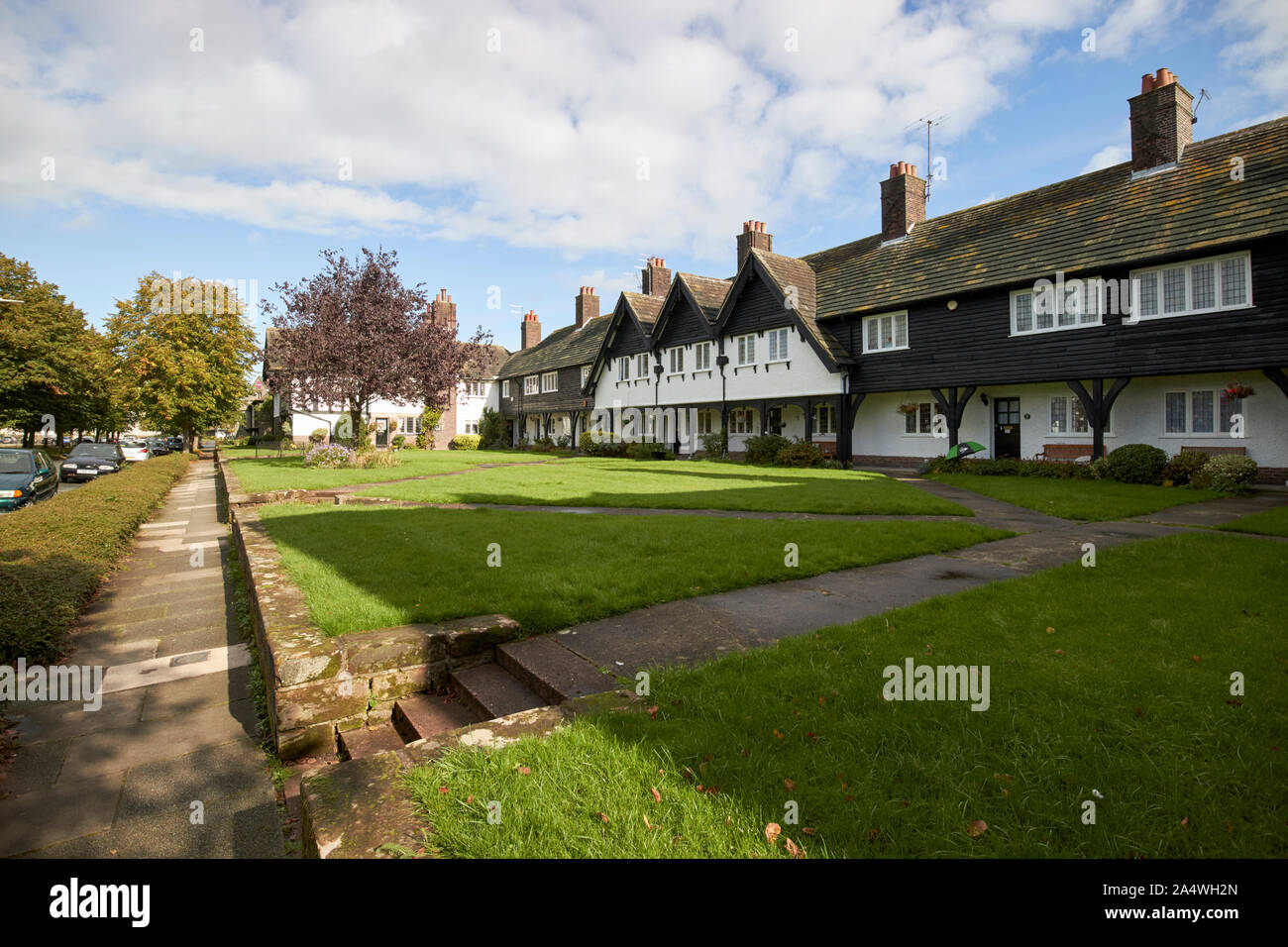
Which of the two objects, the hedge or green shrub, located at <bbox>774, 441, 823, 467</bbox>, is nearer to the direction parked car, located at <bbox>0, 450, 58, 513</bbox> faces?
the hedge

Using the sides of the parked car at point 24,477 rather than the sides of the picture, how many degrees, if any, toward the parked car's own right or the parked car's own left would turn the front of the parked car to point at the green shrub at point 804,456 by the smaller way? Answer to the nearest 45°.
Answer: approximately 135° to the parked car's own left

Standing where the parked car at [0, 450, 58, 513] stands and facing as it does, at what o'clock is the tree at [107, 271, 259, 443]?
The tree is roughly at 5 o'clock from the parked car.

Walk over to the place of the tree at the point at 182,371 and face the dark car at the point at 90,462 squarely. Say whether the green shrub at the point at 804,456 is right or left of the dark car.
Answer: left

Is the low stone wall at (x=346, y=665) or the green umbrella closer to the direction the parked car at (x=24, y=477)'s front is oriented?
the low stone wall

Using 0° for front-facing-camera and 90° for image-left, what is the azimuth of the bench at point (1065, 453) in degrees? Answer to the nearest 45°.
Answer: approximately 45°

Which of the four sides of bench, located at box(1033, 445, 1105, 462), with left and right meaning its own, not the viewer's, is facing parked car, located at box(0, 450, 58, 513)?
front

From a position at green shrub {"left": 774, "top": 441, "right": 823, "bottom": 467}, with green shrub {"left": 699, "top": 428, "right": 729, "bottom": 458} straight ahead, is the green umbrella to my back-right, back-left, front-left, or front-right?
back-right

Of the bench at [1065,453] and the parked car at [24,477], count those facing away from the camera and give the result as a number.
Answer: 0

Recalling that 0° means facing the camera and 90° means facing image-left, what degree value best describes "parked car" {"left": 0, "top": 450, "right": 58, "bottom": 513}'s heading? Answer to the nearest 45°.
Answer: approximately 45°

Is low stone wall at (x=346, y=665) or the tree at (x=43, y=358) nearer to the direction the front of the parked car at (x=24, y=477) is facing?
the low stone wall

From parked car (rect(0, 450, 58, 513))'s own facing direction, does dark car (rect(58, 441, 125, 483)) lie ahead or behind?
behind
